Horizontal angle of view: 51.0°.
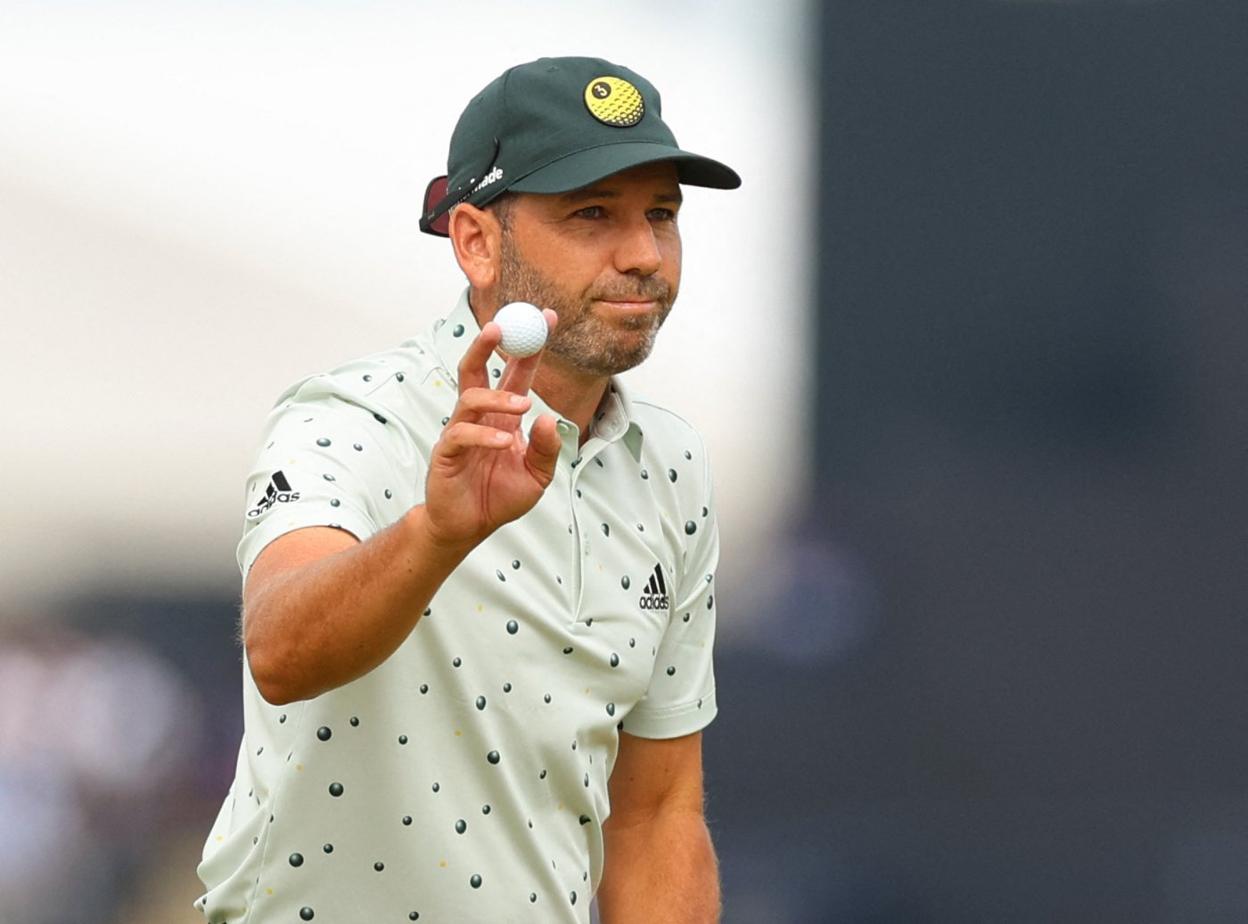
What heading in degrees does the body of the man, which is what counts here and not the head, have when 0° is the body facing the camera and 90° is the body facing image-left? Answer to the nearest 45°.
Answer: approximately 315°
